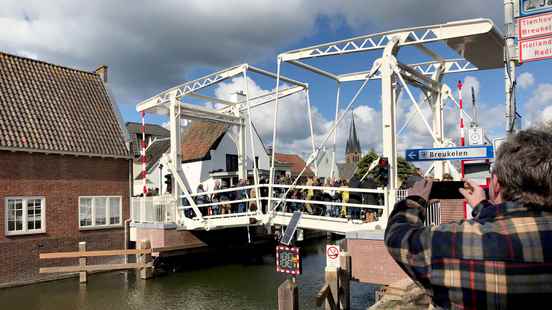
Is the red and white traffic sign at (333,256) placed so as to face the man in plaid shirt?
yes

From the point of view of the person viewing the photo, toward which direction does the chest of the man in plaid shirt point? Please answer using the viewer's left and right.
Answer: facing away from the viewer and to the left of the viewer

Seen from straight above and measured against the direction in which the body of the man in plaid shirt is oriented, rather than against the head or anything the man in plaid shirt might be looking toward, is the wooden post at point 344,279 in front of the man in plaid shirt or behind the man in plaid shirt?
in front

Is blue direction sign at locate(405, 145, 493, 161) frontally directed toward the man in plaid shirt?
yes

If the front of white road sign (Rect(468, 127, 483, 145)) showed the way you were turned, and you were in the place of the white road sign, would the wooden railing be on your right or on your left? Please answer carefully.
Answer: on your right

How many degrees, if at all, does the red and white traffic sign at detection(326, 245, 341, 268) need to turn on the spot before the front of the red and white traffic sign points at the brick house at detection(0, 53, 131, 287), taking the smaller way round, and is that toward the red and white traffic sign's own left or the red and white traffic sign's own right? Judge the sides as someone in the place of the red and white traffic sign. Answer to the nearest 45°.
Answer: approximately 135° to the red and white traffic sign's own right

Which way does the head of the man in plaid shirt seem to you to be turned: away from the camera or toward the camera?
away from the camera

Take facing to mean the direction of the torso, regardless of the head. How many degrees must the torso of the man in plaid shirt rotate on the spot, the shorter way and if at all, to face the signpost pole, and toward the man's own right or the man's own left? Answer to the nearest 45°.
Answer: approximately 45° to the man's own right

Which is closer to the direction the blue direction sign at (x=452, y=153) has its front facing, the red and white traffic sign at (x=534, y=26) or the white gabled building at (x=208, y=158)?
the red and white traffic sign

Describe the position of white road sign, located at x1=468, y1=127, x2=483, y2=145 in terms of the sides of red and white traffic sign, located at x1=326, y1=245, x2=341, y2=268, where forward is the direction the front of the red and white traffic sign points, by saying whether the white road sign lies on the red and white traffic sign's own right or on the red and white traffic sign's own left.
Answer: on the red and white traffic sign's own left

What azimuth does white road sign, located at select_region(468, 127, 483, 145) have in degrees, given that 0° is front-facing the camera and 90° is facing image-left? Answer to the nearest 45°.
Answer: approximately 0°

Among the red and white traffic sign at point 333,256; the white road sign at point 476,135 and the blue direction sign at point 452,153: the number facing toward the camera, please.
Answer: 3
